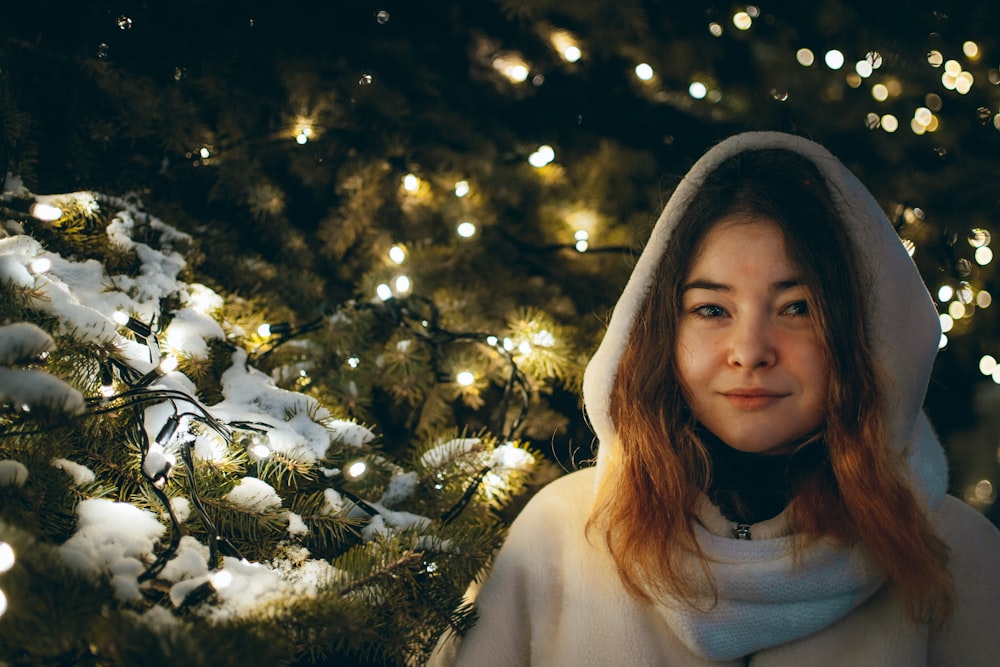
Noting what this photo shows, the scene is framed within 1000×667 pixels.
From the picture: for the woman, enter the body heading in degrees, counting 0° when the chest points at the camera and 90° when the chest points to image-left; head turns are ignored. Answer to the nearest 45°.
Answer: approximately 0°
